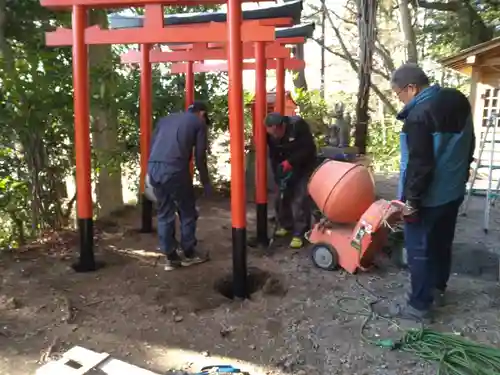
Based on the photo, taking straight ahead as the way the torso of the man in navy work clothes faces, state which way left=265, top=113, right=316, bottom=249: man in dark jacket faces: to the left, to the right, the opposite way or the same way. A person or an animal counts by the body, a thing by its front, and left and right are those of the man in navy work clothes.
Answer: the opposite way

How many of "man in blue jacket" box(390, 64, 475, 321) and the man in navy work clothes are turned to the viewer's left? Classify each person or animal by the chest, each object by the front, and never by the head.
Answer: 1

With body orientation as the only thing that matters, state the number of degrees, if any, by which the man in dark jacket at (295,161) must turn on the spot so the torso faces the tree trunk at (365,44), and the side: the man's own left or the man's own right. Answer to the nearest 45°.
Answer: approximately 180°

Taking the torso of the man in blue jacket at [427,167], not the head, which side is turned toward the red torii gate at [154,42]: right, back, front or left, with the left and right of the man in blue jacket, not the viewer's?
front

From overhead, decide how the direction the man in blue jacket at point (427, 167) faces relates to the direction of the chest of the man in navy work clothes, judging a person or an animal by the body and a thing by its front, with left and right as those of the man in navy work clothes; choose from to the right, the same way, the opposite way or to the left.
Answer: to the left

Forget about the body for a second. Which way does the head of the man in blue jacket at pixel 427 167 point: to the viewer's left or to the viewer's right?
to the viewer's left

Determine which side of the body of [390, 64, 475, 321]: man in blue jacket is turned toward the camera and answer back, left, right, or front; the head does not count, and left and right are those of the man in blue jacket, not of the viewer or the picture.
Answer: left

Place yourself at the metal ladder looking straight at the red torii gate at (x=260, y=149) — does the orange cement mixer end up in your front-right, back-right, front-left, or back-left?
front-left

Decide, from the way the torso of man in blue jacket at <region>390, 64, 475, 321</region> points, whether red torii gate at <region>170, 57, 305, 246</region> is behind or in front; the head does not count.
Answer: in front

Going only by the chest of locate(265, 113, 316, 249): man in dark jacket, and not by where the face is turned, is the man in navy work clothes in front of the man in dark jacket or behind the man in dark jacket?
in front

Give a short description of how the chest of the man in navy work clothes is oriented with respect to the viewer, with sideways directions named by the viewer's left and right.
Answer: facing away from the viewer and to the right of the viewer

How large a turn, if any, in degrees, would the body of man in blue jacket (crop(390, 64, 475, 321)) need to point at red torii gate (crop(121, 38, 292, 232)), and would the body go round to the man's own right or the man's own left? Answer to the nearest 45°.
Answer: approximately 45° to the man's own right

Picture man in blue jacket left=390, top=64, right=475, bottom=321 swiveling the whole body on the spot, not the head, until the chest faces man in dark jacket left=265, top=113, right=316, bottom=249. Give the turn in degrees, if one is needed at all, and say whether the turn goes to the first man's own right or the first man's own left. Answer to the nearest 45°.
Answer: approximately 45° to the first man's own right

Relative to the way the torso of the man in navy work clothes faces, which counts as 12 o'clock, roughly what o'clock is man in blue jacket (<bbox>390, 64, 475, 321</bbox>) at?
The man in blue jacket is roughly at 3 o'clock from the man in navy work clothes.

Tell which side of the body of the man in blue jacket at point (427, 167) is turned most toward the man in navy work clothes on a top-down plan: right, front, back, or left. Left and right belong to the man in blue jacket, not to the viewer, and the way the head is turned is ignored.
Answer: front

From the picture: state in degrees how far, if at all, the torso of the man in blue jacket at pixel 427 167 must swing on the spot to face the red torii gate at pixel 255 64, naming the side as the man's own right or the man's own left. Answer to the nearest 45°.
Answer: approximately 45° to the man's own right

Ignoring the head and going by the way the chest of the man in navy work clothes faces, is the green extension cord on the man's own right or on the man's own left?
on the man's own right
